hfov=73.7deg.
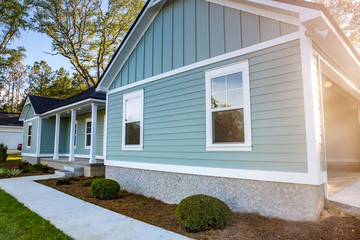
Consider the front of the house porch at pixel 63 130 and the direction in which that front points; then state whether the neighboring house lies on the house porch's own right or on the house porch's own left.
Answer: on the house porch's own right

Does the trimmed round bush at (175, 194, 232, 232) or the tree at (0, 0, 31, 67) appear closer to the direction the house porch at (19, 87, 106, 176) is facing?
the trimmed round bush

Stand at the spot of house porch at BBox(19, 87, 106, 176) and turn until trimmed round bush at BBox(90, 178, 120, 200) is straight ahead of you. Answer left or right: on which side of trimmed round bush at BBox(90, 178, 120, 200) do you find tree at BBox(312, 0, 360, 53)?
left

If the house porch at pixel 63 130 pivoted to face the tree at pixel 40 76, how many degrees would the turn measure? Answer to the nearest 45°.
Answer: approximately 135° to its right

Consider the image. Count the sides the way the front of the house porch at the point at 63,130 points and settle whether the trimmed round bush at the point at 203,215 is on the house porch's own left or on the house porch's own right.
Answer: on the house porch's own left

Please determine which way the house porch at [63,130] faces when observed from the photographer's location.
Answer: facing the viewer and to the left of the viewer

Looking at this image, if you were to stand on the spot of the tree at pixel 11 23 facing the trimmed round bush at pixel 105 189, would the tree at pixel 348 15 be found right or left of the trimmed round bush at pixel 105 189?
left

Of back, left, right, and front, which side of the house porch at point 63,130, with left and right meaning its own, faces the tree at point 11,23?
right

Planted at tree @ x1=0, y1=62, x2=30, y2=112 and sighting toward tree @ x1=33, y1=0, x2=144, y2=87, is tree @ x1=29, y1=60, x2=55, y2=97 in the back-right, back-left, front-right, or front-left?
front-left
